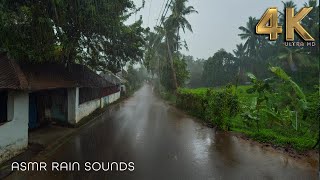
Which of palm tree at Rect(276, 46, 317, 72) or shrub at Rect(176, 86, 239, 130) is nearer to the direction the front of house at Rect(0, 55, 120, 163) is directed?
the shrub

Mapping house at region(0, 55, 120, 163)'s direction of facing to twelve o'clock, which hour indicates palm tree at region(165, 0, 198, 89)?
The palm tree is roughly at 9 o'clock from the house.

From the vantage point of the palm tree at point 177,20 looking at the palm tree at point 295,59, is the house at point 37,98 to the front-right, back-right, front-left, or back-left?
back-right

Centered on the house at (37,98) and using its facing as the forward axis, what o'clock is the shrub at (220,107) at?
The shrub is roughly at 11 o'clock from the house.

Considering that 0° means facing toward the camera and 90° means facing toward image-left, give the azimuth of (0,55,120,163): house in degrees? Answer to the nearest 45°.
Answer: approximately 315°

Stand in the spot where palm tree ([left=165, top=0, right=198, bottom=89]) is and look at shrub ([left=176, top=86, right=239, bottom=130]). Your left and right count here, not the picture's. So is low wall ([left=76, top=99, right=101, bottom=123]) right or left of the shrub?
right
